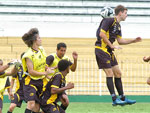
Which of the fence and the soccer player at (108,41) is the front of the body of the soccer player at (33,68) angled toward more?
the soccer player

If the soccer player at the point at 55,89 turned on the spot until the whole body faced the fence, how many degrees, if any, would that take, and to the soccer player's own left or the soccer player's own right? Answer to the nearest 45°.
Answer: approximately 90° to the soccer player's own left

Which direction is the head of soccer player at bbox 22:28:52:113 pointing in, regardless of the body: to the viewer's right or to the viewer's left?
to the viewer's right

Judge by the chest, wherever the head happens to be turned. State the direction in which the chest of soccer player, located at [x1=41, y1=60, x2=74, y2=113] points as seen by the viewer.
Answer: to the viewer's right

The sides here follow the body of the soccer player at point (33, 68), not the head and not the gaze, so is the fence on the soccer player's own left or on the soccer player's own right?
on the soccer player's own left

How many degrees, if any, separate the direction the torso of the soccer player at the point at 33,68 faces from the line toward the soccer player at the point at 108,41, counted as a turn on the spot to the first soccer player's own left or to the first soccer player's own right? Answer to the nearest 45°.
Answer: approximately 45° to the first soccer player's own left
